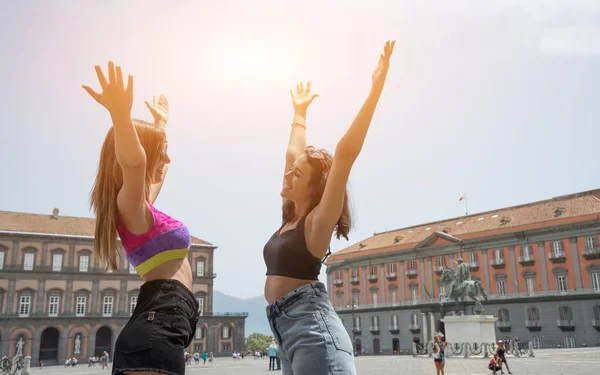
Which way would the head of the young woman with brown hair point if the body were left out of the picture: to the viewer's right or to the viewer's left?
to the viewer's left

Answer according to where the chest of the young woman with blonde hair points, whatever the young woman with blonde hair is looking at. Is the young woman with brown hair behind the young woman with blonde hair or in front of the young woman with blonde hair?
in front

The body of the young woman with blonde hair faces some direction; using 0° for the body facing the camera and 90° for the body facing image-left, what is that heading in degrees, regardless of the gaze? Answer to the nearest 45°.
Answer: approximately 270°

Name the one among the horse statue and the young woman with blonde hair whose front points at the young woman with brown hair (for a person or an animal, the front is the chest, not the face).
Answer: the young woman with blonde hair

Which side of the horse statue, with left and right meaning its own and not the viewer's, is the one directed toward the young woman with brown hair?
left

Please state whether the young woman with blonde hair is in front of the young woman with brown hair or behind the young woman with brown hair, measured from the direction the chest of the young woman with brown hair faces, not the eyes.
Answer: in front

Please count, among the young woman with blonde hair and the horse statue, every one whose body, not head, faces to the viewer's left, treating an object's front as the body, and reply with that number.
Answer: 1

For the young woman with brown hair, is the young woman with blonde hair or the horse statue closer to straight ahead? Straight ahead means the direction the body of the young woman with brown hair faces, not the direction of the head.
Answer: the young woman with blonde hair

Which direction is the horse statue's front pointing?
to the viewer's left
